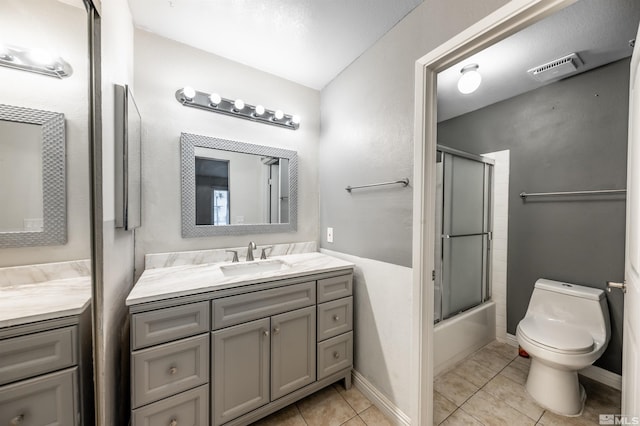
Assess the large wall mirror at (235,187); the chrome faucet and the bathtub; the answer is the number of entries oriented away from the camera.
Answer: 0

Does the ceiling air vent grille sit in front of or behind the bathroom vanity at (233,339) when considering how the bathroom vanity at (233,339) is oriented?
in front

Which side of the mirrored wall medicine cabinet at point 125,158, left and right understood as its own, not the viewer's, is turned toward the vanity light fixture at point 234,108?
front

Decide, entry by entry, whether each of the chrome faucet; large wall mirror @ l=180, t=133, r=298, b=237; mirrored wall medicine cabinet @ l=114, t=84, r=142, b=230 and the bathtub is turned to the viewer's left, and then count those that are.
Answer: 0

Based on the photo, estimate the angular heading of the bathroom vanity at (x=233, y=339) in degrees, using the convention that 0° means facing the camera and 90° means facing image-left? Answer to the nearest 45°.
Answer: approximately 315°

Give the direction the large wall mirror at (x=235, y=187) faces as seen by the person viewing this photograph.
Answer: facing the viewer and to the right of the viewer

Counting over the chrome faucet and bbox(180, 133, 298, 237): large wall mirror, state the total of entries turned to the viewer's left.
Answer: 0

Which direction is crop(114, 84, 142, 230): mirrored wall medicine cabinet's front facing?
to the viewer's right

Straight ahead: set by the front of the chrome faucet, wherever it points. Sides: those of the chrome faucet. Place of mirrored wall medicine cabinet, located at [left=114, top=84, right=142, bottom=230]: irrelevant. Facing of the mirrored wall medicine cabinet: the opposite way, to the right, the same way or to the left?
to the left

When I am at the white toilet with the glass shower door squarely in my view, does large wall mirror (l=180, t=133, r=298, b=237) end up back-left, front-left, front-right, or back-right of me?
front-left

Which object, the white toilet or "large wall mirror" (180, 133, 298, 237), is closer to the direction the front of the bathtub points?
the white toilet

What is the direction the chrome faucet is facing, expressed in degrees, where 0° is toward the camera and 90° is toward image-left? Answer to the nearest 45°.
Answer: approximately 315°
